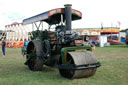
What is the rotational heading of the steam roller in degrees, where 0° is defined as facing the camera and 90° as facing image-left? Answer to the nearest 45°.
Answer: approximately 315°
